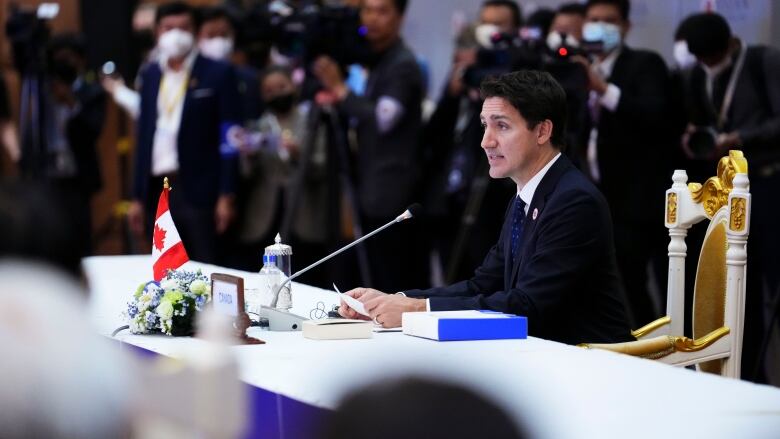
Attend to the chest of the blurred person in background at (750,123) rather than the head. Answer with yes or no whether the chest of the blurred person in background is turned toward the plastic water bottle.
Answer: yes

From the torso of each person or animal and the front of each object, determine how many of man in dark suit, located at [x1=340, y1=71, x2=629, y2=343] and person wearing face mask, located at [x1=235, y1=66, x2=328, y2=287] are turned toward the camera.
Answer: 1

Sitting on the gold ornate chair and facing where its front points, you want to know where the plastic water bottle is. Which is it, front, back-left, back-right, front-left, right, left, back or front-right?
front-right

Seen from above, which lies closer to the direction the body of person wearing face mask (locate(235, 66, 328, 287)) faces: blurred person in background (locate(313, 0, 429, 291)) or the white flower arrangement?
the white flower arrangement

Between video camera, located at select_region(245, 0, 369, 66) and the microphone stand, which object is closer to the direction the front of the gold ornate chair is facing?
the microphone stand

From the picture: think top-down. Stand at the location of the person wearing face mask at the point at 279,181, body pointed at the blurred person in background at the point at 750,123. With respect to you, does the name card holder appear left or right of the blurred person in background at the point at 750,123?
right

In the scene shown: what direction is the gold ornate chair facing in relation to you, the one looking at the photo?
facing the viewer and to the left of the viewer

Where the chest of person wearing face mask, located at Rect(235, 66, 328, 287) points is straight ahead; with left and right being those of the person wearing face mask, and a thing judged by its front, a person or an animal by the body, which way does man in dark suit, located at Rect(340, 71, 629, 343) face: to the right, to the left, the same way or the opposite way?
to the right

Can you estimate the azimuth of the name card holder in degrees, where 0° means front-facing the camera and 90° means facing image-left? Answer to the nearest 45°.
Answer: approximately 45°

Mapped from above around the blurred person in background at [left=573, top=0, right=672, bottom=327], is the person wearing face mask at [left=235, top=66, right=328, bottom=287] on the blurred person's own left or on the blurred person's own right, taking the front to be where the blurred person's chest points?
on the blurred person's own right

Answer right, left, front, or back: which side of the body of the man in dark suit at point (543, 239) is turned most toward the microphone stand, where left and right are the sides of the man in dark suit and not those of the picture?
front

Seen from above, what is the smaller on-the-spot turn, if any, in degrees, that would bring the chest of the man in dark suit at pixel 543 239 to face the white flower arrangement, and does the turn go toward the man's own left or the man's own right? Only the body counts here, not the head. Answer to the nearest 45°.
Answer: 0° — they already face it

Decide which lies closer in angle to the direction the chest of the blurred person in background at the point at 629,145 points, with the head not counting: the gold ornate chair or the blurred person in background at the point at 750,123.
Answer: the gold ornate chair

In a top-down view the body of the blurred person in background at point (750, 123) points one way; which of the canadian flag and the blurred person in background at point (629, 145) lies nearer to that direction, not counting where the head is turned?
the canadian flag

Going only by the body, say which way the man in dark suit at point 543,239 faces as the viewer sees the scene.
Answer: to the viewer's left

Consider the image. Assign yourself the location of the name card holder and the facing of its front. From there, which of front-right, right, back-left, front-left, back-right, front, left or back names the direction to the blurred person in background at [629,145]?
back

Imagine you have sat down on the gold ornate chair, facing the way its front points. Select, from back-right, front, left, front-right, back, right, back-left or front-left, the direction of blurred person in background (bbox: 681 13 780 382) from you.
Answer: back-right

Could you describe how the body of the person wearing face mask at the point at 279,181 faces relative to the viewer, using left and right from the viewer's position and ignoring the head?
facing the viewer
